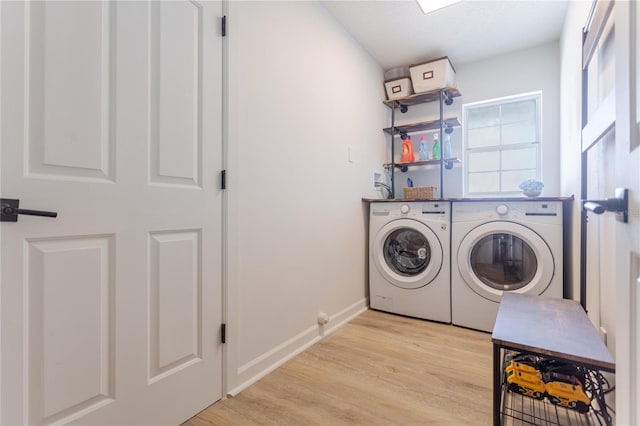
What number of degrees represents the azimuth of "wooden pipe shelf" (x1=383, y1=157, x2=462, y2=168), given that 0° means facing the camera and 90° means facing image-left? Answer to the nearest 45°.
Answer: approximately 0°

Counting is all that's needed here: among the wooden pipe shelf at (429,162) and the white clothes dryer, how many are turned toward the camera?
2

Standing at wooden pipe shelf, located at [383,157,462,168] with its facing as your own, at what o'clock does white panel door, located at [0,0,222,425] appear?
The white panel door is roughly at 1 o'clock from the wooden pipe shelf.

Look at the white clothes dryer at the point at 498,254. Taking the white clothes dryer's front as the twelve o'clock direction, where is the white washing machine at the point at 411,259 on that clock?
The white washing machine is roughly at 3 o'clock from the white clothes dryer.

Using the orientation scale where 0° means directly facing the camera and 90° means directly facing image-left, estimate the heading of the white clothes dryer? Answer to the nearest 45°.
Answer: approximately 0°

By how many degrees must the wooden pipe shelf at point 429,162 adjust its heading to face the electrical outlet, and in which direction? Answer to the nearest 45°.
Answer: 0° — it already faces it
